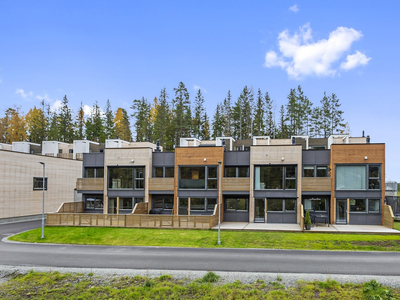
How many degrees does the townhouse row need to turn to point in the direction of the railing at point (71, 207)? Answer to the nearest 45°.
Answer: approximately 90° to its right

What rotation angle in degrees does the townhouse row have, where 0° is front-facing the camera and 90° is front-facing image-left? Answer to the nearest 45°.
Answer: approximately 0°

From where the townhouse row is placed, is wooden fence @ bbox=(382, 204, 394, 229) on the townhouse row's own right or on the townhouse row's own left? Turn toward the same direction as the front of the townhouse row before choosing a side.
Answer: on the townhouse row's own left

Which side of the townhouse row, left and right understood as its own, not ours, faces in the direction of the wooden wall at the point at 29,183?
right
